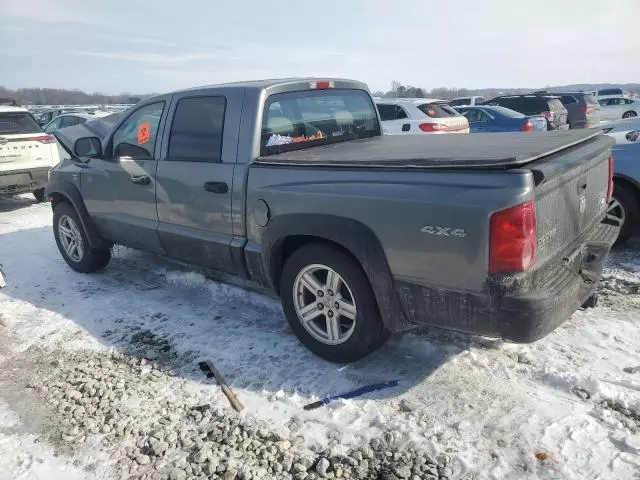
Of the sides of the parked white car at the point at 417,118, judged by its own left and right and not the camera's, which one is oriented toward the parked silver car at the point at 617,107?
right

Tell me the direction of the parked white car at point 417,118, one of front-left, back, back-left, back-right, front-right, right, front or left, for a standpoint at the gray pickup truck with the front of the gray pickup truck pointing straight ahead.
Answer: front-right

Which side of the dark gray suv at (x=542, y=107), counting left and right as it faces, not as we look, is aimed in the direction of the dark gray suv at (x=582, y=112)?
right

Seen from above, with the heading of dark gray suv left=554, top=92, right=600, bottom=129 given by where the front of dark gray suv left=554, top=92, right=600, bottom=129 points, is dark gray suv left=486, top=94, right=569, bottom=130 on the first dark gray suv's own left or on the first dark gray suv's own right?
on the first dark gray suv's own left

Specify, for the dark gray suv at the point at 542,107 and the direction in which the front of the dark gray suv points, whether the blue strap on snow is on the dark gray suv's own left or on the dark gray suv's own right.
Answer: on the dark gray suv's own left

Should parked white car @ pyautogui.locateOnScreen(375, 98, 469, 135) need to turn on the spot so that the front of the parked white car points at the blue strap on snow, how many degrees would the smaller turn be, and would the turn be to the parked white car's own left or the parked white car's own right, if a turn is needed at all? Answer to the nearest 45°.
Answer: approximately 135° to the parked white car's own left

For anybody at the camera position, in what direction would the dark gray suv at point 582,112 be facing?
facing away from the viewer and to the left of the viewer

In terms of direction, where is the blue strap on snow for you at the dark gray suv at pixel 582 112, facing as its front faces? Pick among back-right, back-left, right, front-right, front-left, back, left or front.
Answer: back-left

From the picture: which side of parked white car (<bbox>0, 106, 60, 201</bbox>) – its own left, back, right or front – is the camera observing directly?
back

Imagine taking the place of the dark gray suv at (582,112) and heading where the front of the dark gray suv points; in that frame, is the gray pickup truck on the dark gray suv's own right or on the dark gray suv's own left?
on the dark gray suv's own left

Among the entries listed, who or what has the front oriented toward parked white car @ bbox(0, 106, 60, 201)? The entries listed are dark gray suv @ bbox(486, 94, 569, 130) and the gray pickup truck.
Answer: the gray pickup truck

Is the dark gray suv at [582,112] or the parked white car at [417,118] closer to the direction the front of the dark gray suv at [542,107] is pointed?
the dark gray suv
